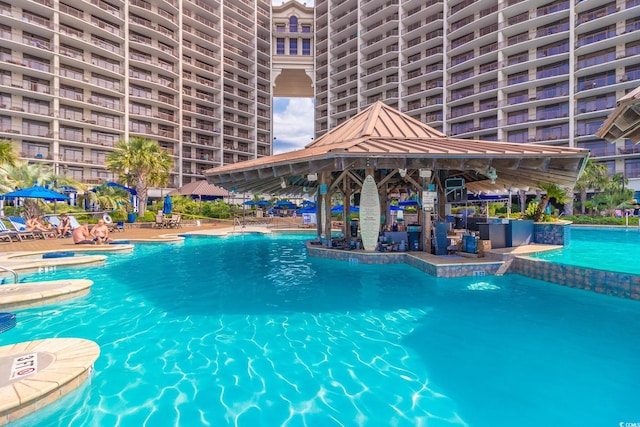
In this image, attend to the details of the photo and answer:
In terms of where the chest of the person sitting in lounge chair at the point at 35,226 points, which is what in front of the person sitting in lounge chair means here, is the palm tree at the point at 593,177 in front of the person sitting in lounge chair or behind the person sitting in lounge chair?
in front

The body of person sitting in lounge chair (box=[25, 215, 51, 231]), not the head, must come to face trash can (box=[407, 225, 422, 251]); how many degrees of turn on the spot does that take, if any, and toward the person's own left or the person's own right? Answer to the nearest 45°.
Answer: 0° — they already face it

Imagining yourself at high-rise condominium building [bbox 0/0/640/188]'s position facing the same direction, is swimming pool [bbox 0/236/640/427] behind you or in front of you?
in front

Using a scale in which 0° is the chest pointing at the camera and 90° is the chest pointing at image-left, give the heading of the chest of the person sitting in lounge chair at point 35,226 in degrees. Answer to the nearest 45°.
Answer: approximately 315°

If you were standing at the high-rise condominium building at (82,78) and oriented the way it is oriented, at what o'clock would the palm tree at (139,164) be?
The palm tree is roughly at 1 o'clock from the high-rise condominium building.

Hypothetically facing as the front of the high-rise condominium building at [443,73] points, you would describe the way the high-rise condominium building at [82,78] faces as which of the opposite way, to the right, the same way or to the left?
to the left

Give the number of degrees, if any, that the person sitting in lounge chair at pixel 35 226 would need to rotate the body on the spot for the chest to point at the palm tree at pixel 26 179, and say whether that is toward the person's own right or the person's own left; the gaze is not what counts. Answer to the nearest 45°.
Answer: approximately 135° to the person's own left

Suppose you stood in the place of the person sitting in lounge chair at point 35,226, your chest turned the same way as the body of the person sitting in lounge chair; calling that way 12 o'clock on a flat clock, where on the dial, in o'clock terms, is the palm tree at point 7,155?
The palm tree is roughly at 7 o'clock from the person sitting in lounge chair.

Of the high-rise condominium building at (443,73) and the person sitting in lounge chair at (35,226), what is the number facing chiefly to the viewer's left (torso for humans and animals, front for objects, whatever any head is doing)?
0

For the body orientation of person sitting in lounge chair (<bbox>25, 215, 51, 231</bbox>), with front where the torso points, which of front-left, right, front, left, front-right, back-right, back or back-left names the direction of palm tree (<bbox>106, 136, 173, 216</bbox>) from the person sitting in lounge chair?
left
